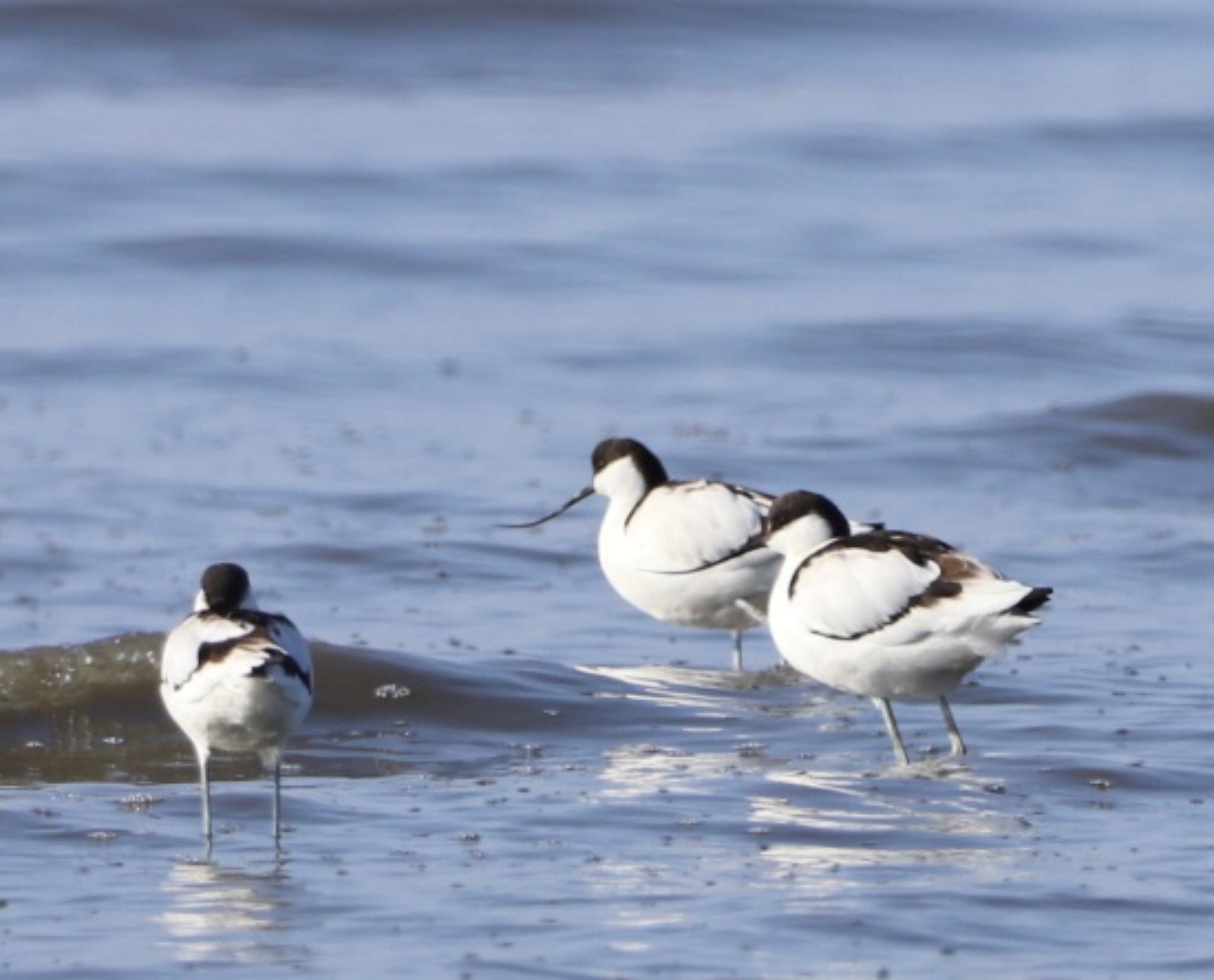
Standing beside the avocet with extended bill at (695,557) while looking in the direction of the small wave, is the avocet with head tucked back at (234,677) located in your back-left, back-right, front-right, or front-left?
front-left

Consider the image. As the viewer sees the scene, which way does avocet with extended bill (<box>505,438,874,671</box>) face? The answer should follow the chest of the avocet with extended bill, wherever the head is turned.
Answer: to the viewer's left

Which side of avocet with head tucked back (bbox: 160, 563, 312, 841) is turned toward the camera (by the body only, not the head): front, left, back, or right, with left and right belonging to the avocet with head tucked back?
back

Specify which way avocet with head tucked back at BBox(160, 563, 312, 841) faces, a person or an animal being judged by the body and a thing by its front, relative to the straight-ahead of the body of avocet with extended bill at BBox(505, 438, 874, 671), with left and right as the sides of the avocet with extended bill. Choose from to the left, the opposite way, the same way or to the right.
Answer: to the right

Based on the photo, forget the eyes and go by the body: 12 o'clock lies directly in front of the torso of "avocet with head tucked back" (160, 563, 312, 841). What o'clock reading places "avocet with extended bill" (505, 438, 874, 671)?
The avocet with extended bill is roughly at 1 o'clock from the avocet with head tucked back.

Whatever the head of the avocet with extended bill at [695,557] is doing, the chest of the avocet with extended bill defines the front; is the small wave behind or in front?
in front

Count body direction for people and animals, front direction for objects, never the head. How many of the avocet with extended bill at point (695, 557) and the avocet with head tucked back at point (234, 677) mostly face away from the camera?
1
